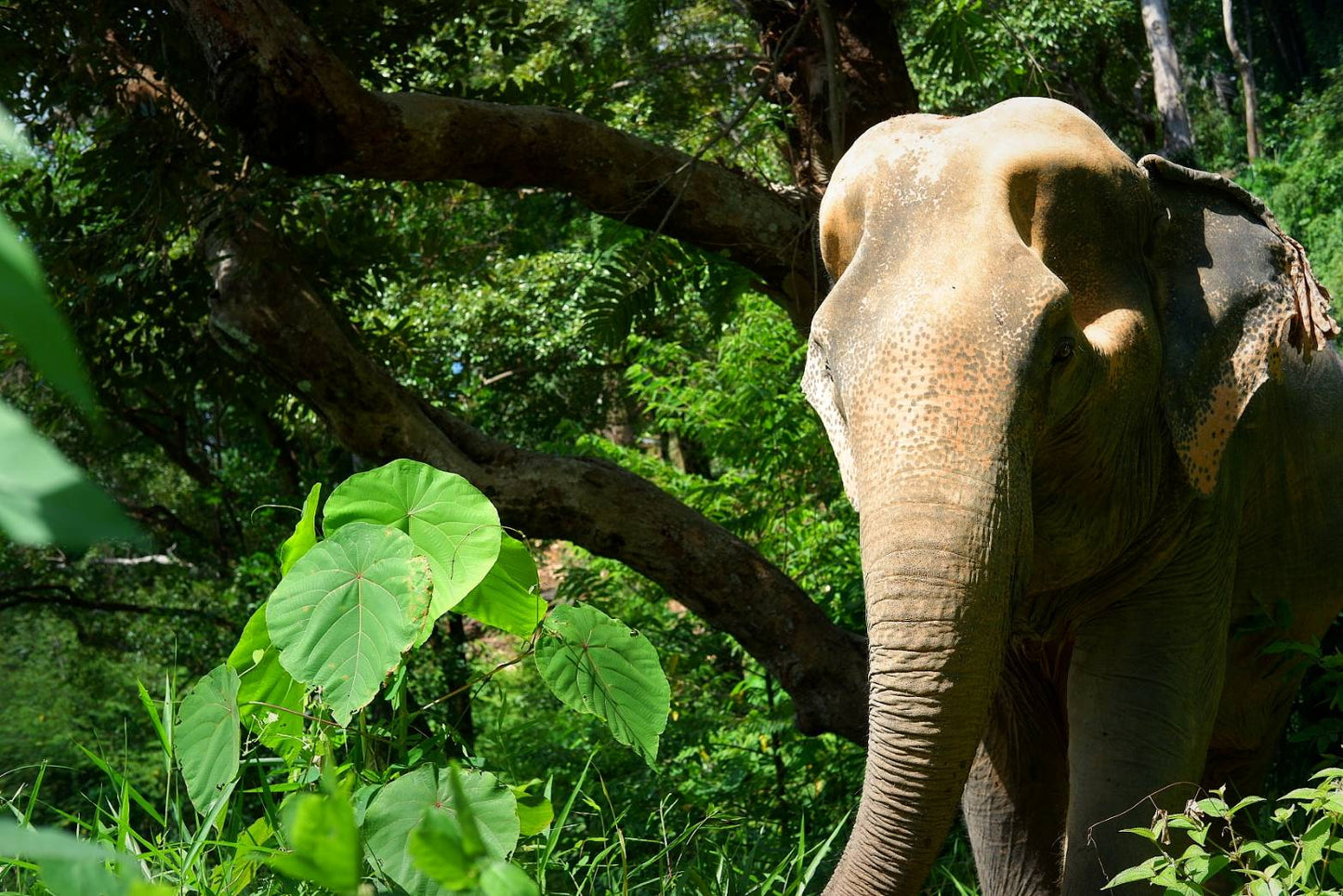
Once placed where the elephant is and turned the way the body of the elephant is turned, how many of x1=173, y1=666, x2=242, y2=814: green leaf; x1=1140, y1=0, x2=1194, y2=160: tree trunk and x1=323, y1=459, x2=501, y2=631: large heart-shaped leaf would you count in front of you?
2

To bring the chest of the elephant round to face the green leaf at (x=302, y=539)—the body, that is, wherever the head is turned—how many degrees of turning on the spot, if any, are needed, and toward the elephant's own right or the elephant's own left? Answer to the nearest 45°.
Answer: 0° — it already faces it

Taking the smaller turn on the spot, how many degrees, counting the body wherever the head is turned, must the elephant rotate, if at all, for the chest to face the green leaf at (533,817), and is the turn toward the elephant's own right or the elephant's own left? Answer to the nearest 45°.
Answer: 0° — it already faces it

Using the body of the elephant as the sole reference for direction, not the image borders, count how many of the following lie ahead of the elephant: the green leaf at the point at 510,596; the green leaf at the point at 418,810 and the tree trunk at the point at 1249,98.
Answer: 2

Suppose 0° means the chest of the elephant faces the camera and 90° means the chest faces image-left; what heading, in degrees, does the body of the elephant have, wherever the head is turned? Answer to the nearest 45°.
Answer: approximately 45°

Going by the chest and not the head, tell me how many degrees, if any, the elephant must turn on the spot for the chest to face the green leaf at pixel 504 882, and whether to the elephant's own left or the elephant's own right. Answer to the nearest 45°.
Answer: approximately 45° to the elephant's own left

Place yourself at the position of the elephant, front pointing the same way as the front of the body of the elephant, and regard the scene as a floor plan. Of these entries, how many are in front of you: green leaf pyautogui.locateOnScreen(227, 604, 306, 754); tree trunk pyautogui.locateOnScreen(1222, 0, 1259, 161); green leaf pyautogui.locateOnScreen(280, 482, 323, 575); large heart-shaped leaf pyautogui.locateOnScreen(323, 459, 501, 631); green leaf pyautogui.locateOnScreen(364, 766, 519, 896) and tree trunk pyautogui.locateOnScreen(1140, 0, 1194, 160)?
4

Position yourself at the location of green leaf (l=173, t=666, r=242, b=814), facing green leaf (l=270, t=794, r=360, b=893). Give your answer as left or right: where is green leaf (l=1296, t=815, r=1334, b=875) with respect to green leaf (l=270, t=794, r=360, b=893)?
left
